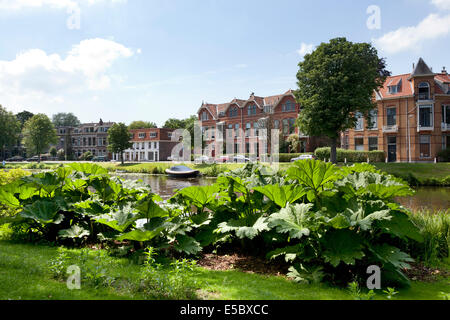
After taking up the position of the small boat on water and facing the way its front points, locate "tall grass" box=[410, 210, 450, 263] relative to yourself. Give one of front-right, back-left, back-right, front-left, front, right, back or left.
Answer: right

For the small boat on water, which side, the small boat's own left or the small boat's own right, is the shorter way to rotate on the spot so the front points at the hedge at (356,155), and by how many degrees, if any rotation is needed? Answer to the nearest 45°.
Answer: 0° — it already faces it

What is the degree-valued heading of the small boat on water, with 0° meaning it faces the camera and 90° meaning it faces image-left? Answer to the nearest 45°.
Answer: approximately 270°

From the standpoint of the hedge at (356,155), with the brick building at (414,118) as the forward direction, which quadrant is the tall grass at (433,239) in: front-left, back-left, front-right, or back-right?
back-right
